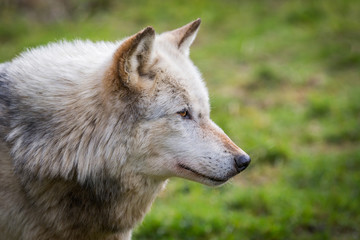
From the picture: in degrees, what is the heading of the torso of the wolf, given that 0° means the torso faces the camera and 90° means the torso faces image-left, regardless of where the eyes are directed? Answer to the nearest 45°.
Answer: approximately 270°
